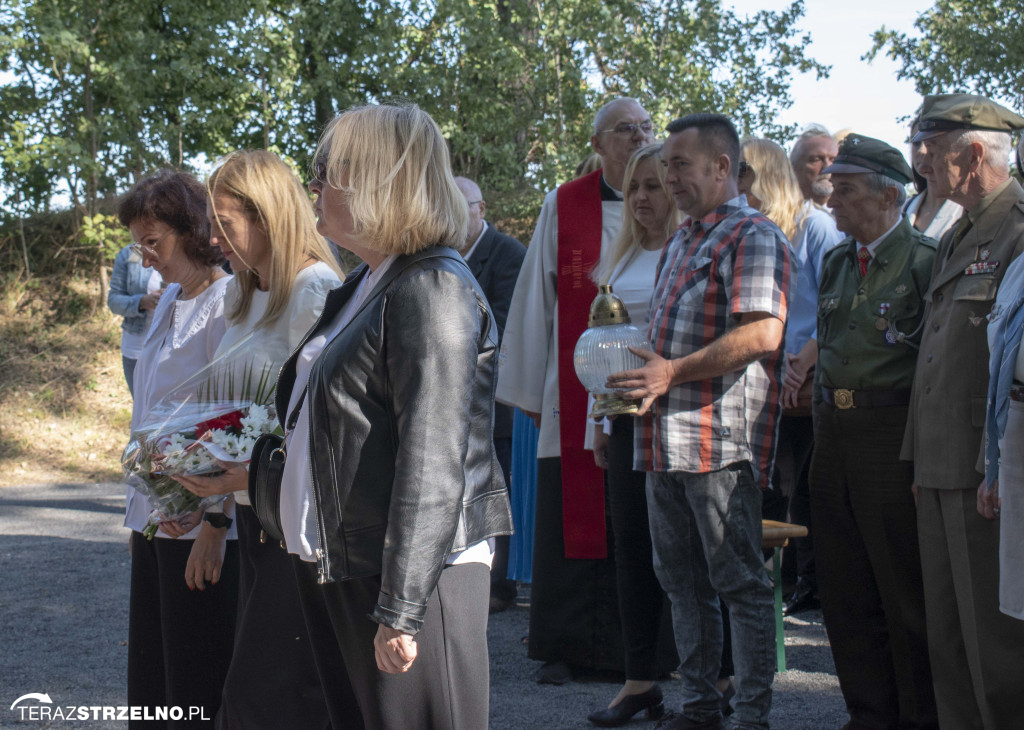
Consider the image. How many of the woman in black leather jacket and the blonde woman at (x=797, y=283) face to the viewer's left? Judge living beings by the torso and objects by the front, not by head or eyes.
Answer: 2

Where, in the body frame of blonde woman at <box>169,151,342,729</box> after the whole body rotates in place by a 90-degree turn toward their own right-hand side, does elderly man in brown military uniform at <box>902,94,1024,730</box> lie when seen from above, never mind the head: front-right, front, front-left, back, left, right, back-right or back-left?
right

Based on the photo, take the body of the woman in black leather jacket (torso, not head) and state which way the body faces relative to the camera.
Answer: to the viewer's left

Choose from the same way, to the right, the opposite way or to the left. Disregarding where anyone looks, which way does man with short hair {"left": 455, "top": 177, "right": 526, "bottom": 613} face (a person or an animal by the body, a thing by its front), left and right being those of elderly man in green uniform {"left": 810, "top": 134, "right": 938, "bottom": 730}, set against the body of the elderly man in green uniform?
the same way

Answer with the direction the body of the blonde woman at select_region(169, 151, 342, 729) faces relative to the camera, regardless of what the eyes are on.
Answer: to the viewer's left

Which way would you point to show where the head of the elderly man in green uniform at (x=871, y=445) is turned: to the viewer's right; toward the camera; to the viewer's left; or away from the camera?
to the viewer's left

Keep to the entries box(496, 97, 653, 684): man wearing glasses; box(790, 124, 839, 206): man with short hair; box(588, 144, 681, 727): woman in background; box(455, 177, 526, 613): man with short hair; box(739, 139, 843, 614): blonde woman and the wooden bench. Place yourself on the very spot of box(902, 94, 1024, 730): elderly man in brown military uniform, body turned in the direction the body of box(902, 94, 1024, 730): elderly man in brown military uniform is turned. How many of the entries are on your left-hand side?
0

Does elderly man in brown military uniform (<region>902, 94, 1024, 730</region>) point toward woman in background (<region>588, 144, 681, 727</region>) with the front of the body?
no

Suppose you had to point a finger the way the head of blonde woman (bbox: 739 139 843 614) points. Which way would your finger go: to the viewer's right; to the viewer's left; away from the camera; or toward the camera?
to the viewer's left

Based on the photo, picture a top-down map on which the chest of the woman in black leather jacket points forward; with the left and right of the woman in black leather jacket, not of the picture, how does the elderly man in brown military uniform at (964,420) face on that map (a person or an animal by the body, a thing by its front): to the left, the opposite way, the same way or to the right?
the same way

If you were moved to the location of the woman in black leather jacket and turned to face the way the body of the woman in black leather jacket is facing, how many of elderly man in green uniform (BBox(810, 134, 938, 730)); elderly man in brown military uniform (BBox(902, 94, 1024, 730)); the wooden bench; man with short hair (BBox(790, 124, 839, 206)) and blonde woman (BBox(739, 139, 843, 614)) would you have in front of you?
0

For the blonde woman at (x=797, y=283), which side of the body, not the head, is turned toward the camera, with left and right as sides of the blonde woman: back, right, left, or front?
left

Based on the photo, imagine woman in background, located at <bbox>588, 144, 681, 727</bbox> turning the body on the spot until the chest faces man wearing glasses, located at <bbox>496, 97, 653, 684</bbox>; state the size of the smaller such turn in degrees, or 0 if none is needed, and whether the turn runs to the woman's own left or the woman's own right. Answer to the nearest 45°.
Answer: approximately 90° to the woman's own right

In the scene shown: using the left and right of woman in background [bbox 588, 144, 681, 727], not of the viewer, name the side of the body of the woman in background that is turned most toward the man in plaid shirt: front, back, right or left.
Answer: left

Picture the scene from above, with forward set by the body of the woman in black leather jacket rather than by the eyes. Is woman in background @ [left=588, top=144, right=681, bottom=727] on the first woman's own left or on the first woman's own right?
on the first woman's own right

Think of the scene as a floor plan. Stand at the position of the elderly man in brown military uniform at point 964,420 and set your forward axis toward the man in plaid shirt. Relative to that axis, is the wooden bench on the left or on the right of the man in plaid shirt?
right

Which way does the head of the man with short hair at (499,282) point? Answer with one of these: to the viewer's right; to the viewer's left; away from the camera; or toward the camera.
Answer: to the viewer's left

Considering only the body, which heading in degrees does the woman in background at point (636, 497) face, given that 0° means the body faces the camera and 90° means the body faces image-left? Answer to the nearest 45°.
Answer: approximately 45°

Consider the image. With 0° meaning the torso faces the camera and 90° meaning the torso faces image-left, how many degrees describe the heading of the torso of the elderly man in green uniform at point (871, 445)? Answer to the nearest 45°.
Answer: approximately 45°

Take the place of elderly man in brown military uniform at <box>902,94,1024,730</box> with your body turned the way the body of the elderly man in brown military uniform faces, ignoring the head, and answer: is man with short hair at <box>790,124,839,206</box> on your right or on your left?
on your right

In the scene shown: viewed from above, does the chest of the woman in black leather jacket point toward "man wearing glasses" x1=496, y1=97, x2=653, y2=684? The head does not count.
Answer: no

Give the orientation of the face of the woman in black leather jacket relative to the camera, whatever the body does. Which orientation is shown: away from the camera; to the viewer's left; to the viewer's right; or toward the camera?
to the viewer's left

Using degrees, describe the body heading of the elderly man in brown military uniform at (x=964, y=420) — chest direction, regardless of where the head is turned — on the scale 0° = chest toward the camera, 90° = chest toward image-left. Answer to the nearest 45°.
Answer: approximately 45°
